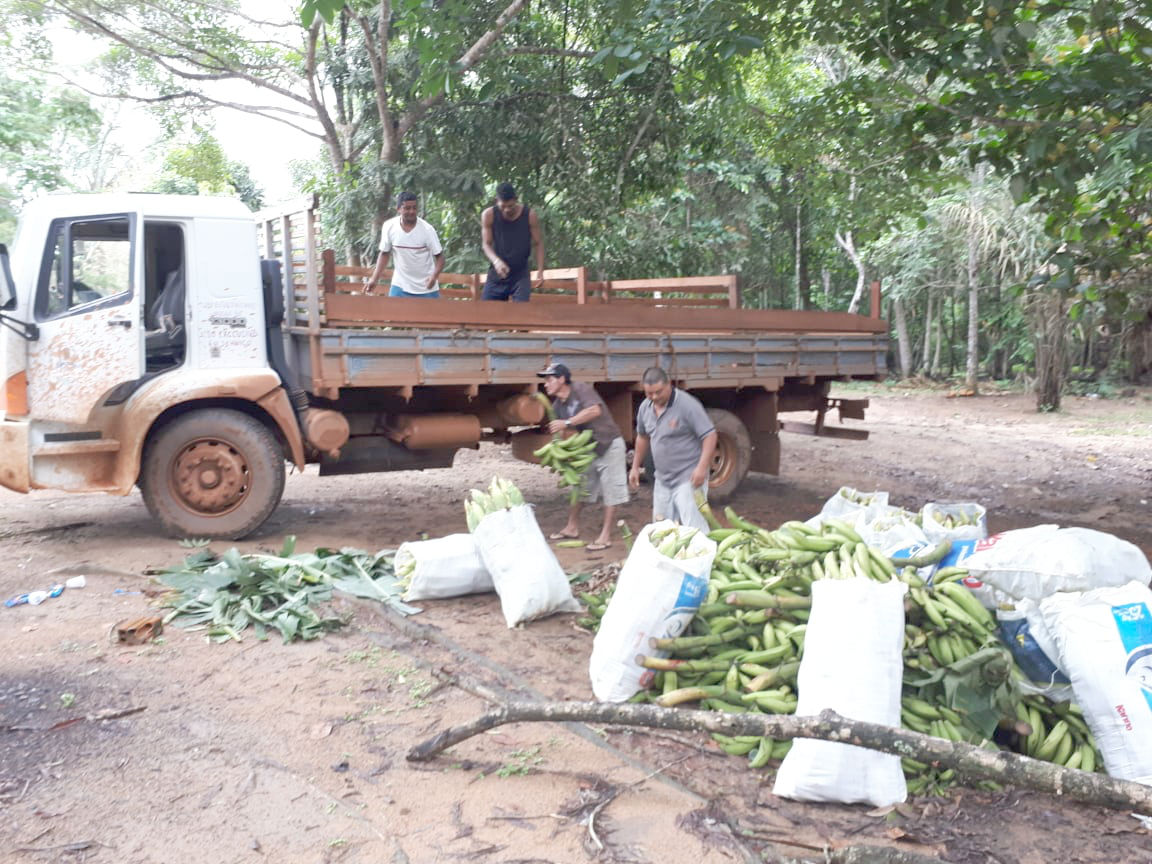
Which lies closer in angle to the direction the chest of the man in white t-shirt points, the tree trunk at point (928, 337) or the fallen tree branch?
the fallen tree branch

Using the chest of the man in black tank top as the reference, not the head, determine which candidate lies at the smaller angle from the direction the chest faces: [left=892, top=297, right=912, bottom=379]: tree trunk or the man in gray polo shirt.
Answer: the man in gray polo shirt

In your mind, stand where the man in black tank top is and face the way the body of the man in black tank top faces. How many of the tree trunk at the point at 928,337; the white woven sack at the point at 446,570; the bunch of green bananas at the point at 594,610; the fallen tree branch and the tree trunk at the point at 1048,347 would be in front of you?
3

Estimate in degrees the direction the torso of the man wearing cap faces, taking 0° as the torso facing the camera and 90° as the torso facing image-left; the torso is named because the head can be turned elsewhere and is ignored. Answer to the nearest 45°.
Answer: approximately 90°

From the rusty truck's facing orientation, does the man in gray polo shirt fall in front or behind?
behind

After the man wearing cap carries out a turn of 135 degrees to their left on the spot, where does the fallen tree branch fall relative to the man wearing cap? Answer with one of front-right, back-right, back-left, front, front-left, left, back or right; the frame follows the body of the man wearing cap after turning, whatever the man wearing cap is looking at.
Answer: front-right

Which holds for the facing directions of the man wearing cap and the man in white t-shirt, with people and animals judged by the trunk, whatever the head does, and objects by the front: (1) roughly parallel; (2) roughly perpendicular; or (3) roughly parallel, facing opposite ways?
roughly perpendicular

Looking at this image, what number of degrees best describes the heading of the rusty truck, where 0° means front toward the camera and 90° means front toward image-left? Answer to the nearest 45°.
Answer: approximately 90°

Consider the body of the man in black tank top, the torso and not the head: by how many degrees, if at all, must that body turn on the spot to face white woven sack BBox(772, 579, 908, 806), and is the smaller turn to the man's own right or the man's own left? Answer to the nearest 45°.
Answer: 0° — they already face it

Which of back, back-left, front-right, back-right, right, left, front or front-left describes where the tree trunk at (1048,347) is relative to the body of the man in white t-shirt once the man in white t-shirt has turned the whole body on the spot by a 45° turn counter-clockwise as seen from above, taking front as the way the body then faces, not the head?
left

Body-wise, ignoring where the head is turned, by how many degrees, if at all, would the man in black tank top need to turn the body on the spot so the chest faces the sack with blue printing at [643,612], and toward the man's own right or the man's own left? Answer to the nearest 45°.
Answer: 0° — they already face it

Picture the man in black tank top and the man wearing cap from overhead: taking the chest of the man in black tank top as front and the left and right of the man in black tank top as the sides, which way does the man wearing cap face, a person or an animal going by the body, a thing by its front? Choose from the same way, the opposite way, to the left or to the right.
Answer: to the right

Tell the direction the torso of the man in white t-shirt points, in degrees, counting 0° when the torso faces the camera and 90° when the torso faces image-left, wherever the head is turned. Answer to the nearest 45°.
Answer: approximately 0°
